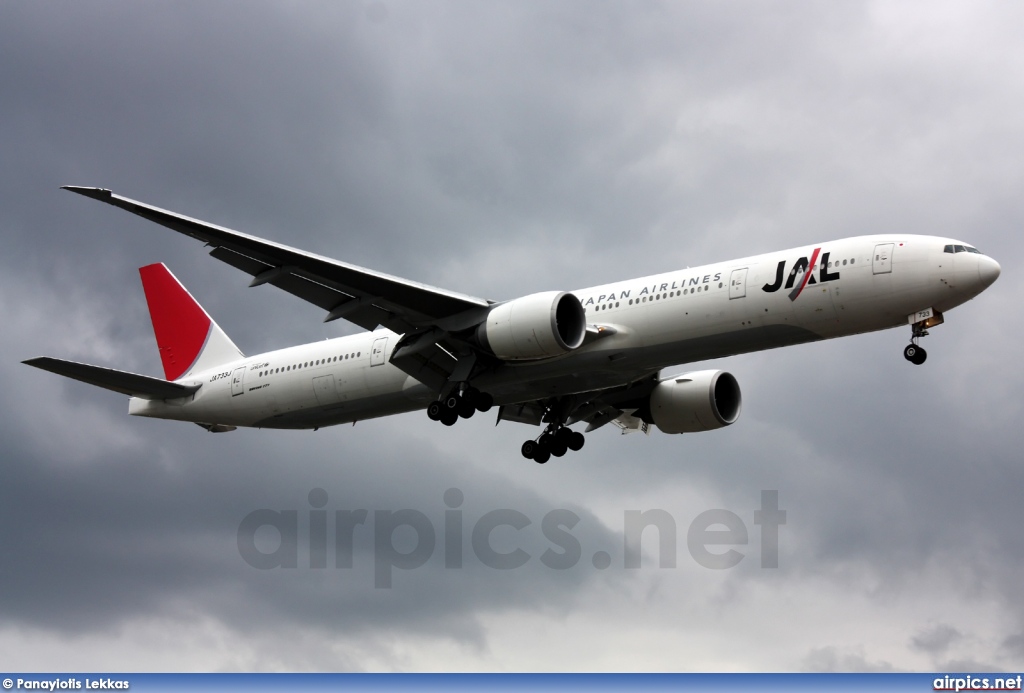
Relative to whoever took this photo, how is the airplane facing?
facing the viewer and to the right of the viewer
